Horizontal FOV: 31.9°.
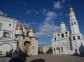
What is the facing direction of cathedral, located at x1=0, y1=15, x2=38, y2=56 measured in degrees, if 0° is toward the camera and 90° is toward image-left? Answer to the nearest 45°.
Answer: approximately 315°
